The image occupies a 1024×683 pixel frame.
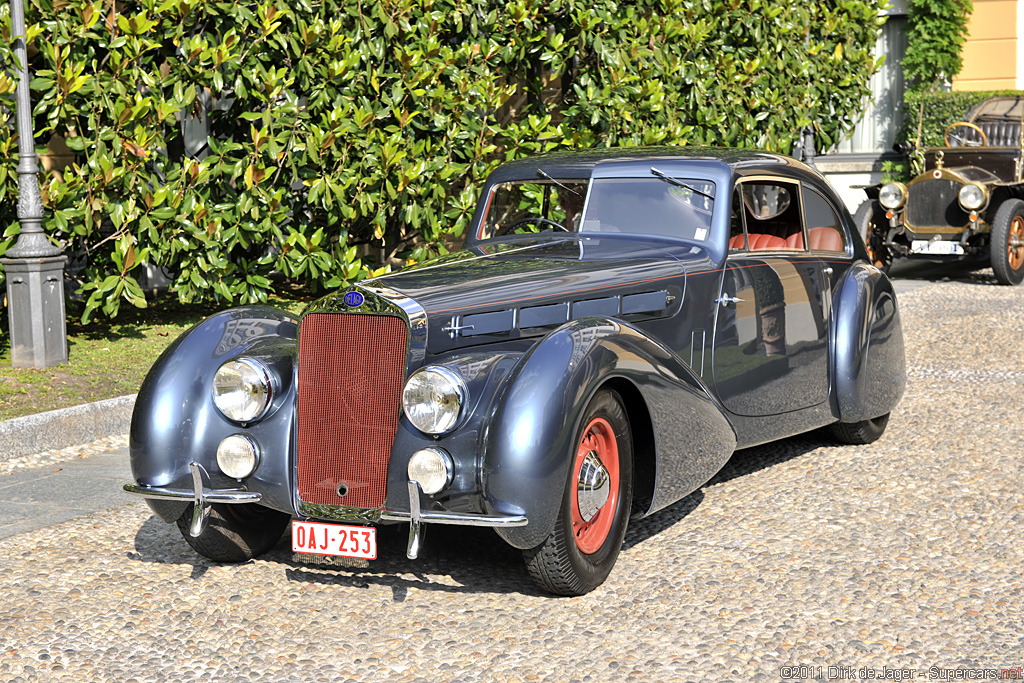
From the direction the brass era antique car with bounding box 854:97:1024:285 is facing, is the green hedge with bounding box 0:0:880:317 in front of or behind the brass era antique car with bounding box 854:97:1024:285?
in front

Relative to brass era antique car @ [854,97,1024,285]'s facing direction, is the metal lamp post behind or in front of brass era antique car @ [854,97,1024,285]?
in front
